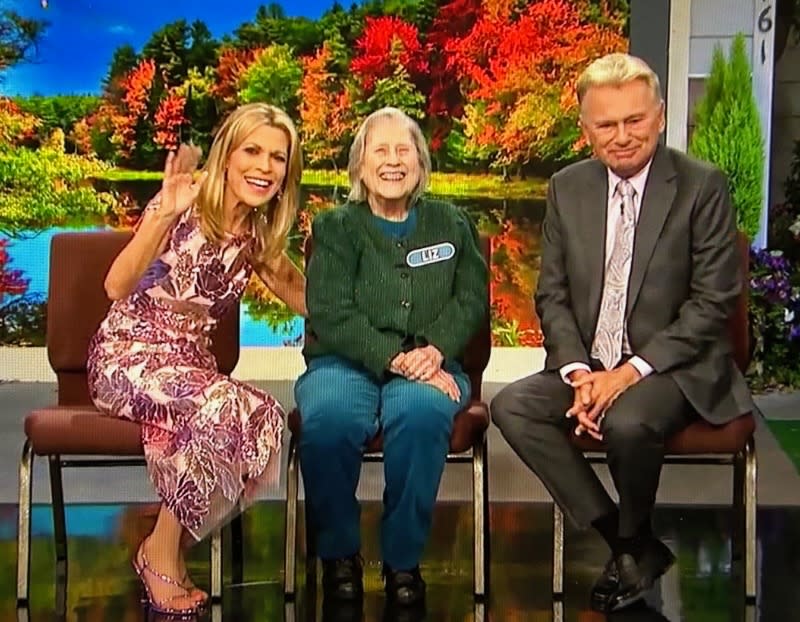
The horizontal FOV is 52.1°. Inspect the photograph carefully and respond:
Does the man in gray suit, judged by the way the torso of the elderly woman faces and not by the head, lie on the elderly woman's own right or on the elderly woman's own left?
on the elderly woman's own left

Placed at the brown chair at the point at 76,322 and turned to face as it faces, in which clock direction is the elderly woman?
The elderly woman is roughly at 10 o'clock from the brown chair.

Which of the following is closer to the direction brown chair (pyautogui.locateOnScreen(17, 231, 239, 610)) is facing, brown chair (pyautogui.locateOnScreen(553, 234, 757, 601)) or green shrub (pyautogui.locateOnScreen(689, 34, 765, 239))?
the brown chair

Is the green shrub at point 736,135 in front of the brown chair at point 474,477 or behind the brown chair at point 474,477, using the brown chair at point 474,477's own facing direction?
behind

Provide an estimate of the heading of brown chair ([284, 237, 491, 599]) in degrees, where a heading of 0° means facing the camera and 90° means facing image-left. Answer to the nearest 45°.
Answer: approximately 0°

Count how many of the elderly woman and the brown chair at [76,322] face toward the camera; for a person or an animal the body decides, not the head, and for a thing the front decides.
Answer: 2

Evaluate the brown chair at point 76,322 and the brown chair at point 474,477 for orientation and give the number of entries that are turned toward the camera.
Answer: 2

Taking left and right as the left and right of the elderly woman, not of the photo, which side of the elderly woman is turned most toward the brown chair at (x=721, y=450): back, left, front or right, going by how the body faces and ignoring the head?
left
